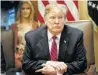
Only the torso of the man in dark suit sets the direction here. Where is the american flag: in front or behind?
behind

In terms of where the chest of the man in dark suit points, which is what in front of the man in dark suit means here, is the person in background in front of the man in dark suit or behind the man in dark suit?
behind

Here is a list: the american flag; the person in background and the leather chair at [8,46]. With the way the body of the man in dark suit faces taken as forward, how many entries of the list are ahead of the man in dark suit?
0

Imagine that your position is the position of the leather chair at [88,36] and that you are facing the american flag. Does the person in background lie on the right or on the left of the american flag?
left

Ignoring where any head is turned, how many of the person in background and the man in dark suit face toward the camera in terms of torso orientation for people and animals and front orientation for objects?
2

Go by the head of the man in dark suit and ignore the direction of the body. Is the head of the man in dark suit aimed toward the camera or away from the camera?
toward the camera

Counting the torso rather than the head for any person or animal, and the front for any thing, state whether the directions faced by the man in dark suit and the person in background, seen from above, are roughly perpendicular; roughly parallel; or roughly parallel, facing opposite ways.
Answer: roughly parallel

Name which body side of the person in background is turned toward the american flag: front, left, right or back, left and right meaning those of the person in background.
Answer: left

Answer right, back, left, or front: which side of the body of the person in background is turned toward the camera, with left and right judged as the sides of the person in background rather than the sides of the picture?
front

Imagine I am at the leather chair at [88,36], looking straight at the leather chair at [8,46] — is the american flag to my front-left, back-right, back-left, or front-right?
front-right

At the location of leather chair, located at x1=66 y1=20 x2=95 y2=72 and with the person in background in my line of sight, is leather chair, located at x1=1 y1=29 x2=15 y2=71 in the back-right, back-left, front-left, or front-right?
front-left

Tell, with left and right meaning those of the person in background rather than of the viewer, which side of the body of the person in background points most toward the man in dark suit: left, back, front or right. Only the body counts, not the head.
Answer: front

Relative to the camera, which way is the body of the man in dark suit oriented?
toward the camera

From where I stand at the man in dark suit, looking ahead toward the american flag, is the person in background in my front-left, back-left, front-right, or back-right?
front-left

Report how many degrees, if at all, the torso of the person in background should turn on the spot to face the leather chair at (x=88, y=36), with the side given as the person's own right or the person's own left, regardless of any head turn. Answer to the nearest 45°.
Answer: approximately 45° to the person's own left
